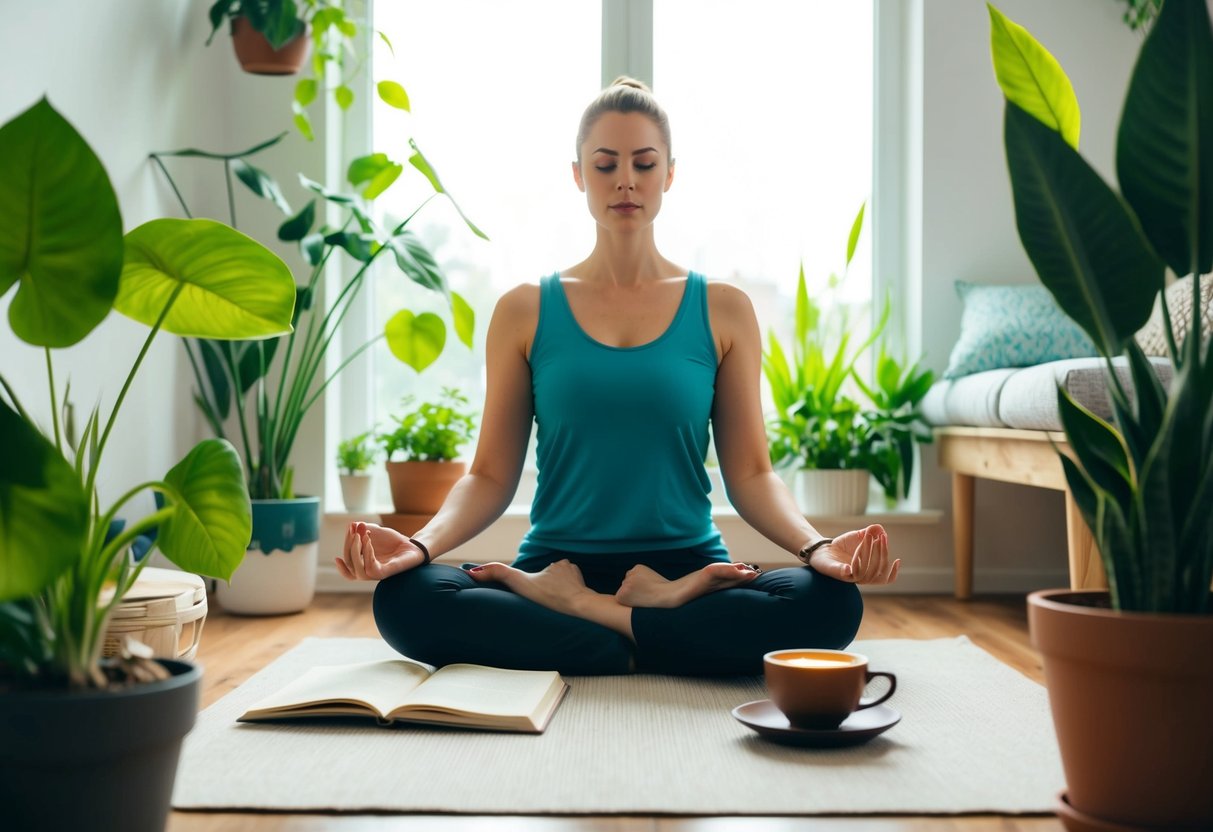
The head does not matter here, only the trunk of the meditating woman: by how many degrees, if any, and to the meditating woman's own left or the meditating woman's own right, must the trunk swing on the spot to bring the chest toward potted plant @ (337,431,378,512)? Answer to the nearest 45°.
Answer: approximately 135° to the meditating woman's own right

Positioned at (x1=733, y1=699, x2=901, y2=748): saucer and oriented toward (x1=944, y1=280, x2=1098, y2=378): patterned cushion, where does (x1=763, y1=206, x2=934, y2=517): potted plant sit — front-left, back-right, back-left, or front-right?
front-left

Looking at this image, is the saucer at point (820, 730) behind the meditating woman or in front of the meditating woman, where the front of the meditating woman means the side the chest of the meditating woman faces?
in front

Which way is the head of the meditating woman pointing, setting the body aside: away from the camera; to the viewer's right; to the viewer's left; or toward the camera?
toward the camera

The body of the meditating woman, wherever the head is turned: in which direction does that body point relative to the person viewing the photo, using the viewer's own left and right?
facing the viewer

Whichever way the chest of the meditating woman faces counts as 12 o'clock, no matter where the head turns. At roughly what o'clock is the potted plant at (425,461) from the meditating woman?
The potted plant is roughly at 5 o'clock from the meditating woman.

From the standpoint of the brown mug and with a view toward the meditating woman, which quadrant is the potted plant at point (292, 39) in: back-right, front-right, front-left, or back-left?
front-left

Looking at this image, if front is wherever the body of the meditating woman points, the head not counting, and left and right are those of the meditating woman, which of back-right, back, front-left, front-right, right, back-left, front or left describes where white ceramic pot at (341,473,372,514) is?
back-right

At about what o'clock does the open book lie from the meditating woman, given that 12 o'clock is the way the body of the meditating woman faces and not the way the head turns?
The open book is roughly at 1 o'clock from the meditating woman.

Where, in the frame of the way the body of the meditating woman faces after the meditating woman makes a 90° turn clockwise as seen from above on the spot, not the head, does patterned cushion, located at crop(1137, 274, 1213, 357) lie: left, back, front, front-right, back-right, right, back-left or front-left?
back

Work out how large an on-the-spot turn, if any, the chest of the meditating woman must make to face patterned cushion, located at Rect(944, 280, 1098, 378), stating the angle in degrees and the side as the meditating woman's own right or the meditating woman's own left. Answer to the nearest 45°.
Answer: approximately 135° to the meditating woman's own left
